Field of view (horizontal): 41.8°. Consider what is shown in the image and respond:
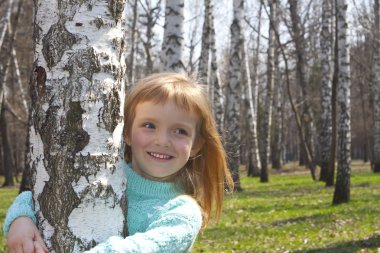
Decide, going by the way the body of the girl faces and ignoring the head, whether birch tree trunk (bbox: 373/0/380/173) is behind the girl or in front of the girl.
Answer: behind

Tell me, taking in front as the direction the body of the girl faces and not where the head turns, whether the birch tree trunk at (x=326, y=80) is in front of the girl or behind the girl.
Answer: behind

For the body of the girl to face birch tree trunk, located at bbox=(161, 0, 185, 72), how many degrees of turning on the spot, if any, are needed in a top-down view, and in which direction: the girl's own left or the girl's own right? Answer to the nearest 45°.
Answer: approximately 135° to the girl's own right

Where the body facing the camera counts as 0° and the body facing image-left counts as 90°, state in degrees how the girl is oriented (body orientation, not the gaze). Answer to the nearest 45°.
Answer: approximately 45°

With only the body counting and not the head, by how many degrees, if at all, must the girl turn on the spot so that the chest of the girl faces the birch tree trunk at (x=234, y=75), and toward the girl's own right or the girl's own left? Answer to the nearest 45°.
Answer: approximately 135° to the girl's own right

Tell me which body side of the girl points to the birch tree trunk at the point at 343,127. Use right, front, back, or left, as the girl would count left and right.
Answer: back
